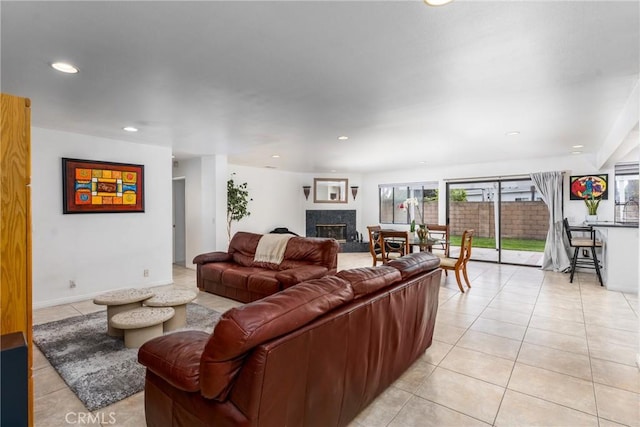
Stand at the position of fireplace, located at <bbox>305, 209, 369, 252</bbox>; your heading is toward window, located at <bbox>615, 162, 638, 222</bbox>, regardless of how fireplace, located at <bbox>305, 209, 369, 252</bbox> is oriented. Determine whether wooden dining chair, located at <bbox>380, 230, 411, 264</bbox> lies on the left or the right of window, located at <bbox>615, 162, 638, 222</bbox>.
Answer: right

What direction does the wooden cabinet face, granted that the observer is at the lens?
facing to the right of the viewer

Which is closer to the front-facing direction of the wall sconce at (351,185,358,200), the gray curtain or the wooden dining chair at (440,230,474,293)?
the wooden dining chair

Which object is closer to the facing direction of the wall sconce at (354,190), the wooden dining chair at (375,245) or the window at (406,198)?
the wooden dining chair

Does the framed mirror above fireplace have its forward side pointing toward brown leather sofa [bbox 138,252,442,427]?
yes

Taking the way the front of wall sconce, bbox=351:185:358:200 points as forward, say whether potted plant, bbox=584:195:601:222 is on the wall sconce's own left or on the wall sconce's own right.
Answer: on the wall sconce's own left

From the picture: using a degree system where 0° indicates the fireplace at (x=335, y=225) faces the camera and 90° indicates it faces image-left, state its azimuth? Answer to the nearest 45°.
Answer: approximately 0°

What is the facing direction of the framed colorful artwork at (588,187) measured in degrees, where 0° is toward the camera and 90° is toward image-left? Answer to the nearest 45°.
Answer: approximately 0°
